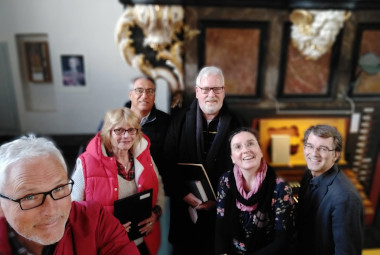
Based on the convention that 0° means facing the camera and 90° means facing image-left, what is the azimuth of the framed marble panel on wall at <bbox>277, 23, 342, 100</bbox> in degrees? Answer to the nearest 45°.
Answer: approximately 0°

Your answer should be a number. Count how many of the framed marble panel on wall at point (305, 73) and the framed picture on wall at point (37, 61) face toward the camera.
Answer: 2

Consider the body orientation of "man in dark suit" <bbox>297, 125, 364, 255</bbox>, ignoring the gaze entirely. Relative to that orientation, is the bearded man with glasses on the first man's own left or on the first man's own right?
on the first man's own right

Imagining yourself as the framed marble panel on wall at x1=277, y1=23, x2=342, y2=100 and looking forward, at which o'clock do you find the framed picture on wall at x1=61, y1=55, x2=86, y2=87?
the framed picture on wall at x1=61, y1=55, x2=86, y2=87 is roughly at 3 o'clock from the framed marble panel on wall at x1=277, y1=23, x2=342, y2=100.

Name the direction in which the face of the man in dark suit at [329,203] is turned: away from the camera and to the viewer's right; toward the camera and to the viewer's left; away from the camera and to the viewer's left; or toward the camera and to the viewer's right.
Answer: toward the camera and to the viewer's left

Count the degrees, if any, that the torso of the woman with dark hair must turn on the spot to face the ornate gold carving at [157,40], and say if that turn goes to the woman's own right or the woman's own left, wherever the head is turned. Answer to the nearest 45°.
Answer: approximately 135° to the woman's own right

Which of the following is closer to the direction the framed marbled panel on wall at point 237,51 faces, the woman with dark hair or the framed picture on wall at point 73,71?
the woman with dark hair

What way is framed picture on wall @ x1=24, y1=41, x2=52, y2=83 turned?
toward the camera

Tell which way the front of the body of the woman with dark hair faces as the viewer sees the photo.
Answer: toward the camera

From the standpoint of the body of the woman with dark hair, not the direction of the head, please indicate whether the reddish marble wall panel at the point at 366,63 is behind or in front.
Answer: behind

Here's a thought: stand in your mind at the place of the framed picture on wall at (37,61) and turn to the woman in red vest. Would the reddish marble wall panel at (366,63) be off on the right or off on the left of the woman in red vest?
left

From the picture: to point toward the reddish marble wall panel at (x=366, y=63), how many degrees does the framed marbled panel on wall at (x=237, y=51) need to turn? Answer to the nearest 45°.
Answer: approximately 90° to its left

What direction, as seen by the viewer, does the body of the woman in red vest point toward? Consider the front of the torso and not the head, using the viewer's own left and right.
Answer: facing the viewer and to the right of the viewer

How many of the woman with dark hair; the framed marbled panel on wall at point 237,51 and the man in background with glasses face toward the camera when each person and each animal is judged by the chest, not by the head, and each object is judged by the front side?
3

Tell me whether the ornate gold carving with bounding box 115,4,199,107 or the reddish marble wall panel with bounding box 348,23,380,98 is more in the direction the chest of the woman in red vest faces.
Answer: the reddish marble wall panel

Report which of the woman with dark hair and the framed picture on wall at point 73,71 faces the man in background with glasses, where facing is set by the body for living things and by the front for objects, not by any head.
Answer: the framed picture on wall

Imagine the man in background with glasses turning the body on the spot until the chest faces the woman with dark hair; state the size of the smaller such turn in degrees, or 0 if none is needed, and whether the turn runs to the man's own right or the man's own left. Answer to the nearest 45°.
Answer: approximately 45° to the man's own left
